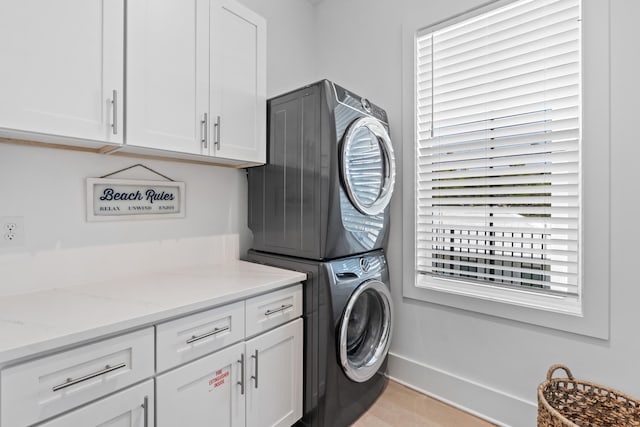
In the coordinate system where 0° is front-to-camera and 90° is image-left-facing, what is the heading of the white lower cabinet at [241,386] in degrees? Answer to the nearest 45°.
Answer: approximately 315°

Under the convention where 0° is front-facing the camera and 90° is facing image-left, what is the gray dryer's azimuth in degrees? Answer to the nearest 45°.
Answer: approximately 315°

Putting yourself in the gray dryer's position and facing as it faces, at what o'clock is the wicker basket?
The wicker basket is roughly at 11 o'clock from the gray dryer.

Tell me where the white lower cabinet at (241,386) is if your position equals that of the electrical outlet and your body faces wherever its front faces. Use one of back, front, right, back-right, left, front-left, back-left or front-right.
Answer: front-left

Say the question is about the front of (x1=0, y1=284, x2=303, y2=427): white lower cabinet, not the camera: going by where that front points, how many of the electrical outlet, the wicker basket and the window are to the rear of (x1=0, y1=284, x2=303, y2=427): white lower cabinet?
1

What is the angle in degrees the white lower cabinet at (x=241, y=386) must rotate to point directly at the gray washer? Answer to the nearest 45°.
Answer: approximately 45° to its left

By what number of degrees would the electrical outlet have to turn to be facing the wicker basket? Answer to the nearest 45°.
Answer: approximately 45° to its left
